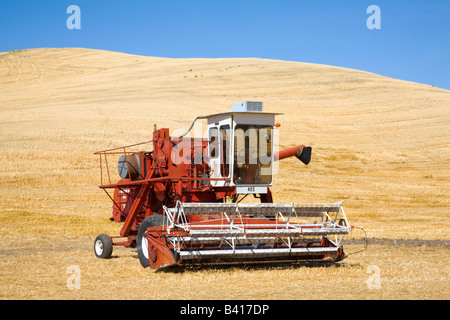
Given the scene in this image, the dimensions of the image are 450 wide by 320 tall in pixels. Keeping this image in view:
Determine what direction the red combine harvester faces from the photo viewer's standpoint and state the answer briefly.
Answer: facing the viewer and to the right of the viewer
